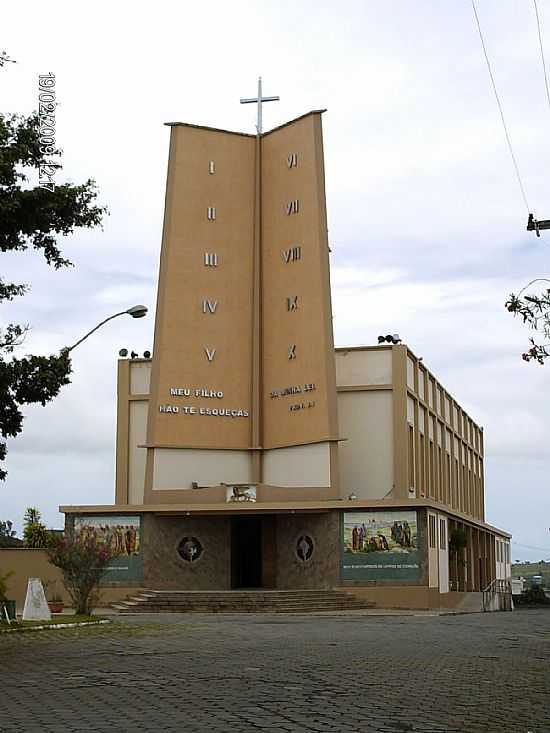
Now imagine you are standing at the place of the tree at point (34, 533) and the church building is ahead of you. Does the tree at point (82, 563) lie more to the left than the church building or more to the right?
right

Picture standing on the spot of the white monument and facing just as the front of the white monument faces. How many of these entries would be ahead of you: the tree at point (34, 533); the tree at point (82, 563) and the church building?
0

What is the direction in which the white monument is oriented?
toward the camera

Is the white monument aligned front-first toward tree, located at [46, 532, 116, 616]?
no

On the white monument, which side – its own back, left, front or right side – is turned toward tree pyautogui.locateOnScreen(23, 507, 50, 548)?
back

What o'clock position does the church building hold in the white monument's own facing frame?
The church building is roughly at 7 o'clock from the white monument.

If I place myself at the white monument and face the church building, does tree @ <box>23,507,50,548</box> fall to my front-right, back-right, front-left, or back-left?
front-left
